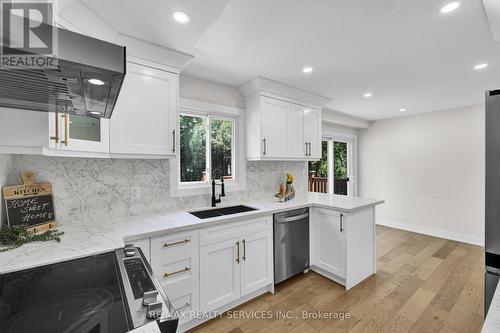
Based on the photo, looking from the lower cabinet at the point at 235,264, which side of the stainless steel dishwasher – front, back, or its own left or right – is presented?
right

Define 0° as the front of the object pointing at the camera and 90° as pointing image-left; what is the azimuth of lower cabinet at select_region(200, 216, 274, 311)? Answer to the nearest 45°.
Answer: approximately 315°

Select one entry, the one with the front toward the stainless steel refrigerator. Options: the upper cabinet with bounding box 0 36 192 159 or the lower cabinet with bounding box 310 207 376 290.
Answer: the upper cabinet

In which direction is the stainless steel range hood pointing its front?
to the viewer's right

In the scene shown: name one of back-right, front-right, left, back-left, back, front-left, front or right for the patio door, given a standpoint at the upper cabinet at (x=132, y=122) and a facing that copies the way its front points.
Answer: front-left

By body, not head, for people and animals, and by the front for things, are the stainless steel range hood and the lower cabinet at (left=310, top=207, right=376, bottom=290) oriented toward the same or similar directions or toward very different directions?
very different directions

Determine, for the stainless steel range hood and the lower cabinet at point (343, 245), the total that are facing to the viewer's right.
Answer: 1

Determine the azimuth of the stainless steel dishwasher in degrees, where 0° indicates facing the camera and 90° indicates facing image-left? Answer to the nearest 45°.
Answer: approximately 315°

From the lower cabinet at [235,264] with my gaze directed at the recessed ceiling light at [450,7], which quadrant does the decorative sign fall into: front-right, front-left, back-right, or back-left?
back-right

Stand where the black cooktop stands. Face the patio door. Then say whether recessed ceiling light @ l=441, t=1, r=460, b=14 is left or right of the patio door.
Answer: right
